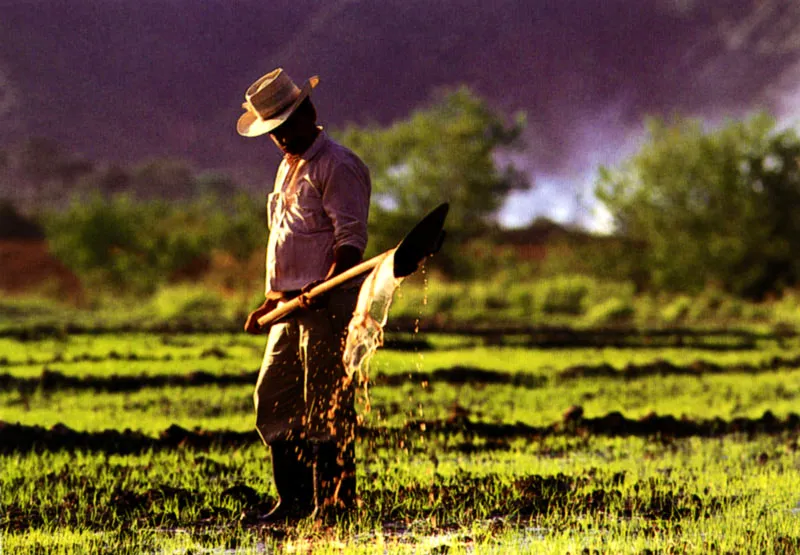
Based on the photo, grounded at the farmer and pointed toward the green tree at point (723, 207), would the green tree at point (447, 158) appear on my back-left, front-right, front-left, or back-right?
front-left

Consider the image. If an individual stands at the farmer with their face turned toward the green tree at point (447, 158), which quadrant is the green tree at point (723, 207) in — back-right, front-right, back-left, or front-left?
front-right

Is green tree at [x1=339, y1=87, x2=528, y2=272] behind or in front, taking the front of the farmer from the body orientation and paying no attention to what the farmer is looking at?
behind

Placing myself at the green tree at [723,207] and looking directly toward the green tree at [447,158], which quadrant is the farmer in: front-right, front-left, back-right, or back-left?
front-left
